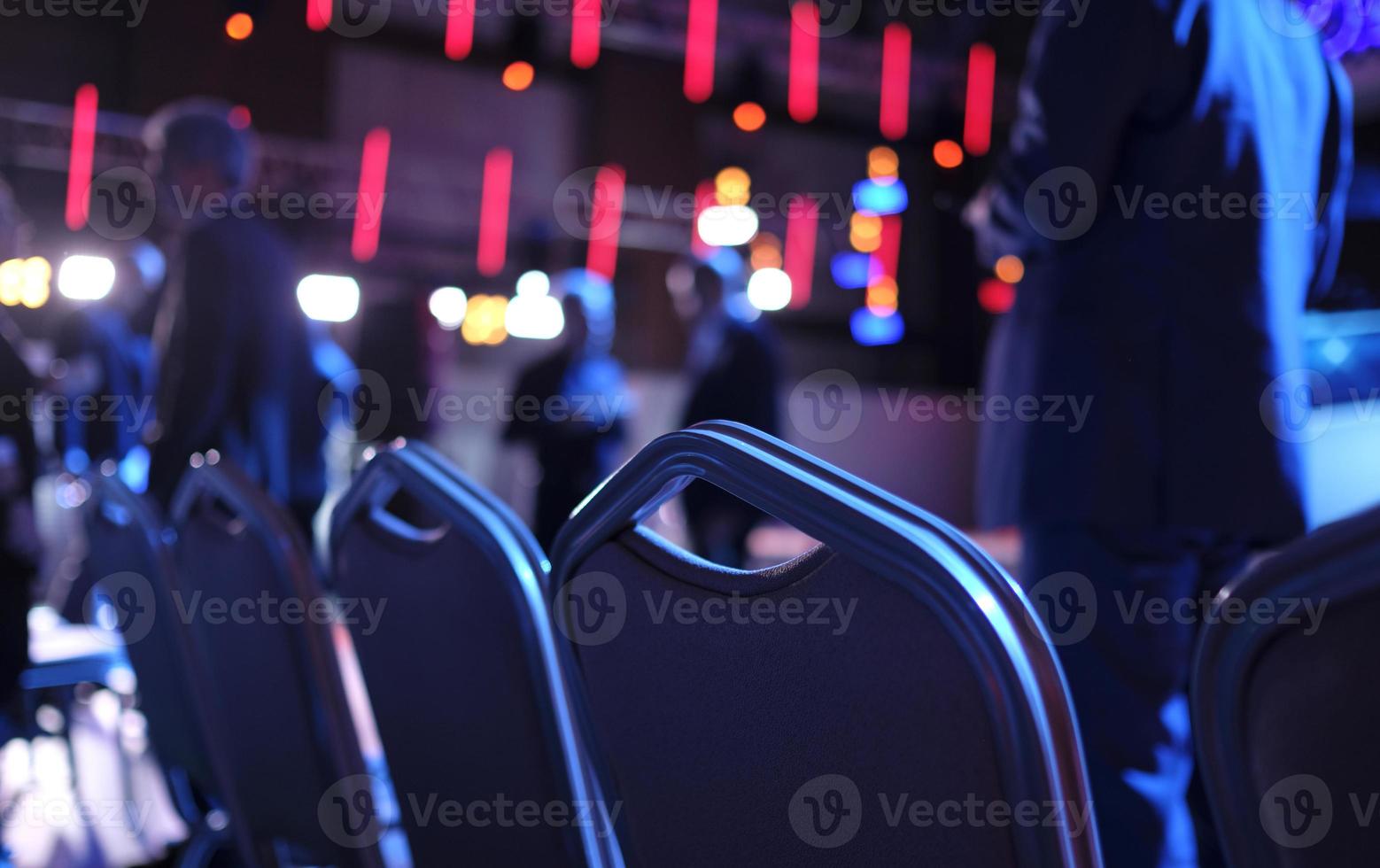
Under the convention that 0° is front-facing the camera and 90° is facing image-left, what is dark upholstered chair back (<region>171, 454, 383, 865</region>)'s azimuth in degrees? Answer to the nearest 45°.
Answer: approximately 225°

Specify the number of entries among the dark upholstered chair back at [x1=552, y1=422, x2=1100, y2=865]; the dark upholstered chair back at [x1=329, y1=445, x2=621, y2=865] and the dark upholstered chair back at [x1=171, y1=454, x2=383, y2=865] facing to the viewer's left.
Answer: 0

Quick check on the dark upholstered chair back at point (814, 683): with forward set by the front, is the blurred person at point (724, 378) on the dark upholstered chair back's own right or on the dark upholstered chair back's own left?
on the dark upholstered chair back's own left

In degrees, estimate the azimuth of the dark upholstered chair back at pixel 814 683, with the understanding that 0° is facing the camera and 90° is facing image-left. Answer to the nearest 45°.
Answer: approximately 225°

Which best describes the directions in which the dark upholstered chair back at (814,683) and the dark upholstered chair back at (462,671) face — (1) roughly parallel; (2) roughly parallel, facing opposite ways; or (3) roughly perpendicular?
roughly parallel

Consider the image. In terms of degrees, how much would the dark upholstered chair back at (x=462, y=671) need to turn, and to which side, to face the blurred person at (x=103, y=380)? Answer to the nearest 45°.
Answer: approximately 45° to its left

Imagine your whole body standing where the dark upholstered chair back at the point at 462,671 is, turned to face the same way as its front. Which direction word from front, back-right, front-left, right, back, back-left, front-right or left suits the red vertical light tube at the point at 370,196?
front-left

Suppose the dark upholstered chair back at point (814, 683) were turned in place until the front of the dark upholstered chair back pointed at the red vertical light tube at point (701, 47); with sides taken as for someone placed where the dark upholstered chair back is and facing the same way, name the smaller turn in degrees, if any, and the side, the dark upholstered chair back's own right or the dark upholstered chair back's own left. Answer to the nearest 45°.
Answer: approximately 45° to the dark upholstered chair back's own left

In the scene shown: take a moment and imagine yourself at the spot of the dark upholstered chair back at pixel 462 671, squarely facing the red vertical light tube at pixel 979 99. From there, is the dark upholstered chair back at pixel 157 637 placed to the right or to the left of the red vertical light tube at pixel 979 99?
left
